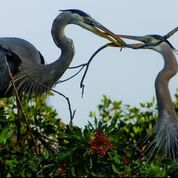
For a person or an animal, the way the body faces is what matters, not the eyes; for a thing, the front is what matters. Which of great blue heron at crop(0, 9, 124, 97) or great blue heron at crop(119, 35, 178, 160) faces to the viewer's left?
great blue heron at crop(119, 35, 178, 160)

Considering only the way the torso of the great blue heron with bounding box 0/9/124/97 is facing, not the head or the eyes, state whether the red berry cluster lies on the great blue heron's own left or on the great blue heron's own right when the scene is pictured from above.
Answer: on the great blue heron's own right

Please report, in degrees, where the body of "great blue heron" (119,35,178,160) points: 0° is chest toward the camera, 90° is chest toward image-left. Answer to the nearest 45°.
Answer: approximately 90°

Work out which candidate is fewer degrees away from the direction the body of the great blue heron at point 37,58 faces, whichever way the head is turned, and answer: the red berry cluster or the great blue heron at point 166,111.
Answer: the great blue heron

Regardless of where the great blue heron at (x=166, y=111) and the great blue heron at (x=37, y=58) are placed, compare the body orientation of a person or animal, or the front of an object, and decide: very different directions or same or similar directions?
very different directions

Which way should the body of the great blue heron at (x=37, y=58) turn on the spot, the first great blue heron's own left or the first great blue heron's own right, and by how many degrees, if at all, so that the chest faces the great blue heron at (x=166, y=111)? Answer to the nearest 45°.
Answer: approximately 45° to the first great blue heron's own right

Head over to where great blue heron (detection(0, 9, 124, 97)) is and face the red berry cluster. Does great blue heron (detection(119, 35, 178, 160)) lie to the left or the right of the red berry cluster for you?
left

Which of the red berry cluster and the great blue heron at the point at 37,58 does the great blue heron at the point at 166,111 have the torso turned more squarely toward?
the great blue heron

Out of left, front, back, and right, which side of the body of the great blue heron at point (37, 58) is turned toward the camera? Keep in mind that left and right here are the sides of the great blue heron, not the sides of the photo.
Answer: right
